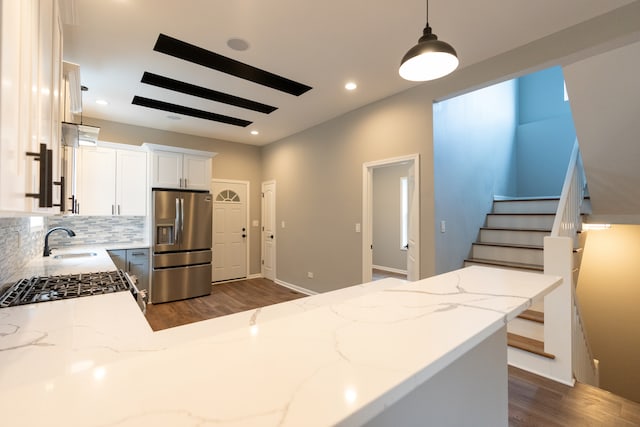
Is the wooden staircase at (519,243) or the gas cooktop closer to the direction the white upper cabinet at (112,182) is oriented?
the gas cooktop

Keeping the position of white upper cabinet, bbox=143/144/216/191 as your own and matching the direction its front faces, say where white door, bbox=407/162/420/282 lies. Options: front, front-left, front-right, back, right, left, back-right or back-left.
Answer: front-left

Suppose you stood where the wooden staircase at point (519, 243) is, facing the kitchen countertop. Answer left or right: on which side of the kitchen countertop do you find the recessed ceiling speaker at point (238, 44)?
right

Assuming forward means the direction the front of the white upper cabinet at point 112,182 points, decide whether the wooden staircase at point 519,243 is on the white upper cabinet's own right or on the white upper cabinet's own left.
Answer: on the white upper cabinet's own left

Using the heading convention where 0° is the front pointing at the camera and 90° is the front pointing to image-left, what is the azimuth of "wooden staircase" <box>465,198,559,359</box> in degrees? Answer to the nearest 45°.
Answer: approximately 45°

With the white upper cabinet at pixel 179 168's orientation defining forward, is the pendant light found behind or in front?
in front

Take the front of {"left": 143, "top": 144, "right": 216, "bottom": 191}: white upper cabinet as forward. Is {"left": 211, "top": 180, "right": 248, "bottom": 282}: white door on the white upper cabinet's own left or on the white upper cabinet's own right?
on the white upper cabinet's own left

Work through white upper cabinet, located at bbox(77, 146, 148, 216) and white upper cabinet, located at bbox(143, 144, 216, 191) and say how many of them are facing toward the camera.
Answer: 2

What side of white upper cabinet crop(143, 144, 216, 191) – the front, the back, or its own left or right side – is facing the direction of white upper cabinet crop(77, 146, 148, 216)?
right

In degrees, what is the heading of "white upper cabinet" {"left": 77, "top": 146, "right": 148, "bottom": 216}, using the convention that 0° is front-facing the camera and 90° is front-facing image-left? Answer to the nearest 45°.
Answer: approximately 0°
